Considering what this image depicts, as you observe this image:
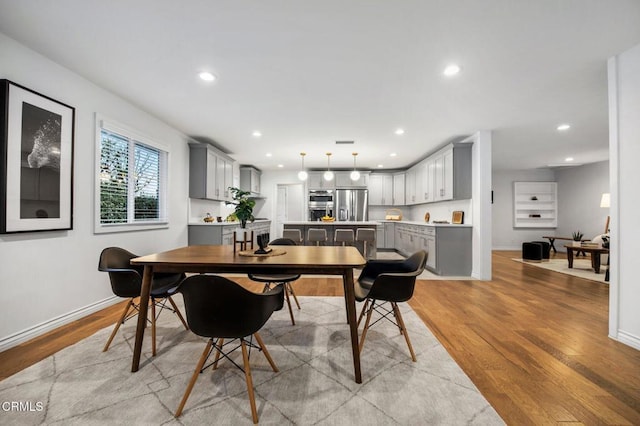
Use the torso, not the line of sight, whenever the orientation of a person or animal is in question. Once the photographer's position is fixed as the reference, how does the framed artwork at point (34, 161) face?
facing the viewer and to the right of the viewer

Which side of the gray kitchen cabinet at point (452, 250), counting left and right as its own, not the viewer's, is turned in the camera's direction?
left

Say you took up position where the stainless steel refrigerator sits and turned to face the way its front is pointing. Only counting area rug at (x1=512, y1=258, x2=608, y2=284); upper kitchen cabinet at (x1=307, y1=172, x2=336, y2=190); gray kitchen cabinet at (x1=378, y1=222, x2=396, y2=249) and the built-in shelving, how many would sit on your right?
1

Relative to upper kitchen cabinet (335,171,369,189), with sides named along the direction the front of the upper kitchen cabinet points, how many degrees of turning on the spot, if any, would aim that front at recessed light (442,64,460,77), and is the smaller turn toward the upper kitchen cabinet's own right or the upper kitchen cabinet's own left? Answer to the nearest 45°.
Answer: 0° — it already faces it

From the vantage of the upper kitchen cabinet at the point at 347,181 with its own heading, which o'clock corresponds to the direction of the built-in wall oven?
The built-in wall oven is roughly at 3 o'clock from the upper kitchen cabinet.

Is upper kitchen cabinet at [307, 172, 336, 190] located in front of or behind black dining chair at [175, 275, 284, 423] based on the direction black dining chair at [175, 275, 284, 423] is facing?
in front

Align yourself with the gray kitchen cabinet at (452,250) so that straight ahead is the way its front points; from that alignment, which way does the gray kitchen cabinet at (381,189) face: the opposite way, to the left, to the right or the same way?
to the left

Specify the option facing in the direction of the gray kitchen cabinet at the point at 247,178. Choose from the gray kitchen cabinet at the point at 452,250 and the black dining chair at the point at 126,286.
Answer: the gray kitchen cabinet at the point at 452,250

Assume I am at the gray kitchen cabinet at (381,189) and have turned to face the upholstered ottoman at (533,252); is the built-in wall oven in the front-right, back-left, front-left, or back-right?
back-right

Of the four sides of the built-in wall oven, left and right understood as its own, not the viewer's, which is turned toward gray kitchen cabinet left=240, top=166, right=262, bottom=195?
right

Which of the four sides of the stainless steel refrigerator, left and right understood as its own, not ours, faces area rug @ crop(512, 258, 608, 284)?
left

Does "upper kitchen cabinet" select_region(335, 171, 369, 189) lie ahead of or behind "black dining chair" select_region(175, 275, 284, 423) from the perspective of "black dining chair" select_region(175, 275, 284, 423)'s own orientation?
ahead
